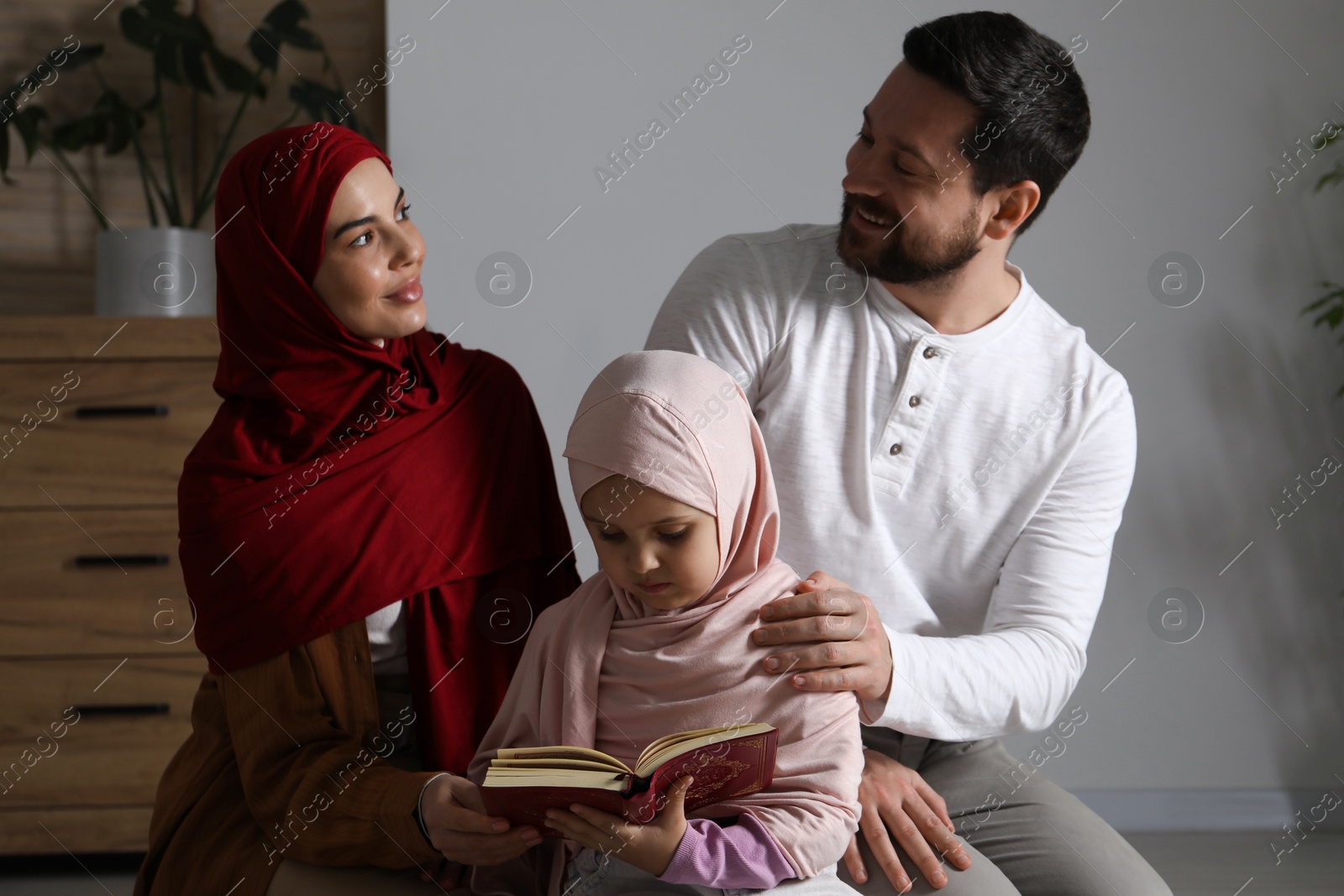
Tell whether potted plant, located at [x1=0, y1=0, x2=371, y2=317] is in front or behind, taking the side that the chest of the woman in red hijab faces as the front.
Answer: behind

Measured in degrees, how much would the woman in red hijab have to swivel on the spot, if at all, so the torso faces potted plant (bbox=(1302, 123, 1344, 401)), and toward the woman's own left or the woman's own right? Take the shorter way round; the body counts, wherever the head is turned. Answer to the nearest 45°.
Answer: approximately 90° to the woman's own left

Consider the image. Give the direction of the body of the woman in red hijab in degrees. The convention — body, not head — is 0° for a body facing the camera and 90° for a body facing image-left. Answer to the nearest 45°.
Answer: approximately 315°

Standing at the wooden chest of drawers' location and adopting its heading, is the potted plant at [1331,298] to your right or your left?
on your left

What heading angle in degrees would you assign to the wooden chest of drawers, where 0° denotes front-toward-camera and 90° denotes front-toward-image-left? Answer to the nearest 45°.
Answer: approximately 0°

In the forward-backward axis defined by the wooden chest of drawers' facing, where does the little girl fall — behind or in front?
in front

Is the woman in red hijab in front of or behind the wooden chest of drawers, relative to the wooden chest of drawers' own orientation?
in front

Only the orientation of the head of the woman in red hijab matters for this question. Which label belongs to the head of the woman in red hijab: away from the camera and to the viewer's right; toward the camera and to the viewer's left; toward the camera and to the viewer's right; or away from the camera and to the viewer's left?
toward the camera and to the viewer's right

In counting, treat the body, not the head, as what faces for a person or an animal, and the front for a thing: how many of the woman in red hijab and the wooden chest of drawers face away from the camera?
0
